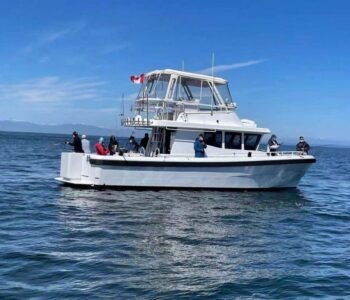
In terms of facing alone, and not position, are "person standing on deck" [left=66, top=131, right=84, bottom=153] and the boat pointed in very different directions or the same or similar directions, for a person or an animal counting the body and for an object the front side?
very different directions

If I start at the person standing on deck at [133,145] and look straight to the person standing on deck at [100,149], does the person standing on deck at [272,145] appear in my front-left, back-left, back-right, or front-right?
back-left

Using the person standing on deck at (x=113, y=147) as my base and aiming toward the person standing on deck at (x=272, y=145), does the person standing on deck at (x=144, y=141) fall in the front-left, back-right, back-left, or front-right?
front-left

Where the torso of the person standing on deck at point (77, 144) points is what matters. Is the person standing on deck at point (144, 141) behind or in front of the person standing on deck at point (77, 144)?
behind

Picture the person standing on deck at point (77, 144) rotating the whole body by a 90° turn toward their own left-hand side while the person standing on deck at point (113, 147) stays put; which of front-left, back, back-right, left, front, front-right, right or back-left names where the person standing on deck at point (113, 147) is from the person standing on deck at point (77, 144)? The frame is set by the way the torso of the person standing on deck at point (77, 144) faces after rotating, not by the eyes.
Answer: left

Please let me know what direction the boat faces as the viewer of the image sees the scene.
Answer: facing to the right of the viewer

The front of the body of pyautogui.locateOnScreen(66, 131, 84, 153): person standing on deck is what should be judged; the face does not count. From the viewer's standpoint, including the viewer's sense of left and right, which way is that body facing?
facing to the left of the viewer

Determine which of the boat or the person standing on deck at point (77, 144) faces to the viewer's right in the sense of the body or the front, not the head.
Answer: the boat
